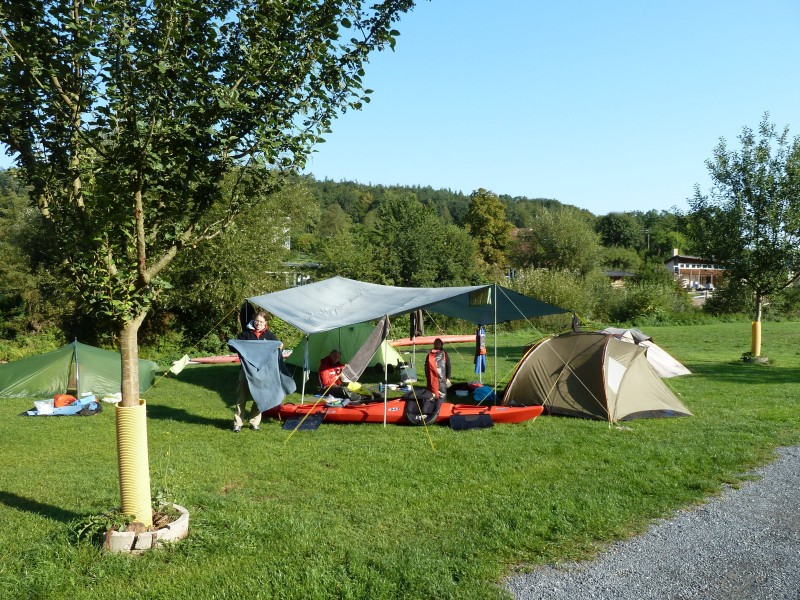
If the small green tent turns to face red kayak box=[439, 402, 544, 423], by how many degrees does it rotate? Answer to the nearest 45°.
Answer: approximately 45° to its left

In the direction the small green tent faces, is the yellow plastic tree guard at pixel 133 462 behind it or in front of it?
in front

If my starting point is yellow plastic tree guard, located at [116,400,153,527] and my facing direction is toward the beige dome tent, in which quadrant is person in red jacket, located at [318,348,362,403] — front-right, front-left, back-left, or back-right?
front-left

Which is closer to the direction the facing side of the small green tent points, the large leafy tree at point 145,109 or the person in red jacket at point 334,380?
the large leafy tree

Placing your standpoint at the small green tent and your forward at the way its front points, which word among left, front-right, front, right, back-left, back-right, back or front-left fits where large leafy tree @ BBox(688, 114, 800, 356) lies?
left

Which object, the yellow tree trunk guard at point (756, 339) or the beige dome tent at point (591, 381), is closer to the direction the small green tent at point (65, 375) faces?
the beige dome tent

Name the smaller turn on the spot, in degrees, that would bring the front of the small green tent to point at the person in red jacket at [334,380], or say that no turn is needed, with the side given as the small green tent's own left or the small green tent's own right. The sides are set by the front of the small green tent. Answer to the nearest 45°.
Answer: approximately 45° to the small green tent's own left

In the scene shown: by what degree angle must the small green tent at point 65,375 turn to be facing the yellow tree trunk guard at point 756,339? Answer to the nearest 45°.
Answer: approximately 90° to its left

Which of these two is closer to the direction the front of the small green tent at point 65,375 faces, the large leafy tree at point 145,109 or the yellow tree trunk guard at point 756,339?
the large leafy tree

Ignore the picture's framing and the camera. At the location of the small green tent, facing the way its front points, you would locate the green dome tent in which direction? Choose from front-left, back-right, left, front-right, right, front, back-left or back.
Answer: left

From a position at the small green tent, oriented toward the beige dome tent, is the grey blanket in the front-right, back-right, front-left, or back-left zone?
front-right

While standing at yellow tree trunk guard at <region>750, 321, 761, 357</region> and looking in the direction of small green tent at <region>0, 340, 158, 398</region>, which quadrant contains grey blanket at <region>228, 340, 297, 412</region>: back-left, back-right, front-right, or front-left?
front-left

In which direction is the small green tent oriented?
toward the camera
